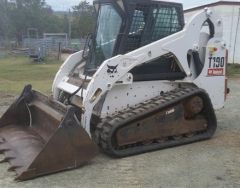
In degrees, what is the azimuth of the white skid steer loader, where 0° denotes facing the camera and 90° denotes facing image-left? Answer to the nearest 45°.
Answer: approximately 45°
